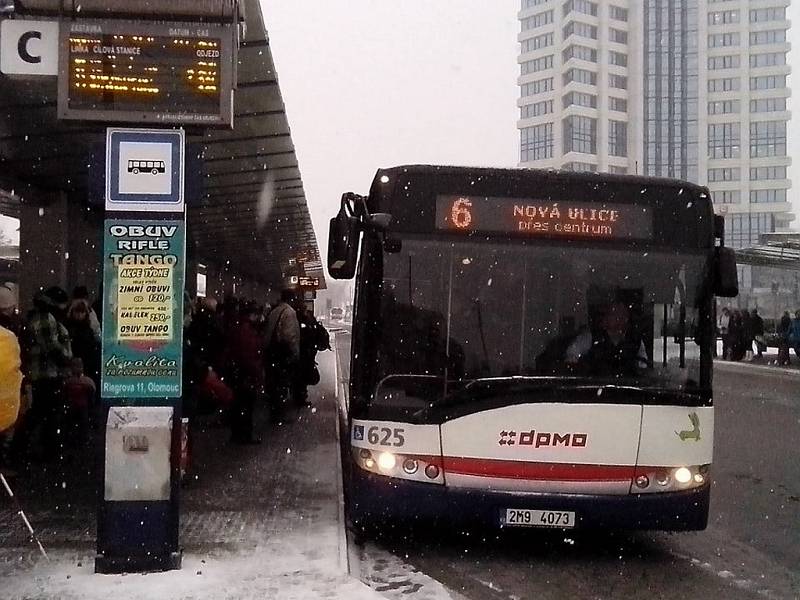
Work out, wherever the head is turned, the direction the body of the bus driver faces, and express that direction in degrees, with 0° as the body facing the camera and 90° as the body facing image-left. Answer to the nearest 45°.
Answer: approximately 0°

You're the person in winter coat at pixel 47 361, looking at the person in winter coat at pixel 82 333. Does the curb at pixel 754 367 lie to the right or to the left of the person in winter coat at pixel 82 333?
right

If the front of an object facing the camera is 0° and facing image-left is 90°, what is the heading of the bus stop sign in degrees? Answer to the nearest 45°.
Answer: approximately 0°

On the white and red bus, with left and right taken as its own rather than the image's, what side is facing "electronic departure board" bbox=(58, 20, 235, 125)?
right

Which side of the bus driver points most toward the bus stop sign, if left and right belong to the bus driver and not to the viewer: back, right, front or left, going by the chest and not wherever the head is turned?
right

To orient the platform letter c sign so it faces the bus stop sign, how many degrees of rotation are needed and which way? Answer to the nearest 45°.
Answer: approximately 45° to its left
